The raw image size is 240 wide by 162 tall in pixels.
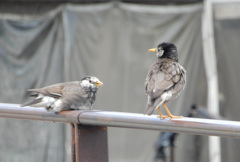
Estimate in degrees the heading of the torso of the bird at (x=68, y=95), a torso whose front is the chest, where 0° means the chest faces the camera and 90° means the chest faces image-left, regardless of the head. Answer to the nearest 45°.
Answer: approximately 270°
